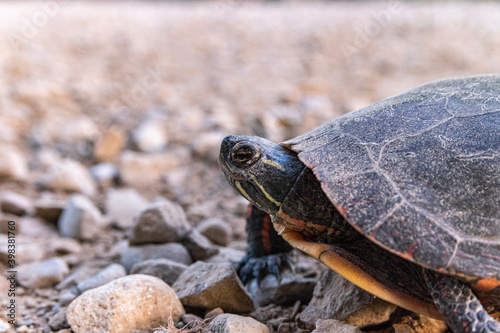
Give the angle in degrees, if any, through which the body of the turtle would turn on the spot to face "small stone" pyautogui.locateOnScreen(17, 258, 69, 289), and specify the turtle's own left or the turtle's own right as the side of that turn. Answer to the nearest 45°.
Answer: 0° — it already faces it

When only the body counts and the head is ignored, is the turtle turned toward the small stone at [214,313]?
yes

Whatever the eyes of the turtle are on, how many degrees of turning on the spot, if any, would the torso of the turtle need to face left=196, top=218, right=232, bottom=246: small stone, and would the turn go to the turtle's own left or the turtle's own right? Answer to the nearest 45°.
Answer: approximately 45° to the turtle's own right

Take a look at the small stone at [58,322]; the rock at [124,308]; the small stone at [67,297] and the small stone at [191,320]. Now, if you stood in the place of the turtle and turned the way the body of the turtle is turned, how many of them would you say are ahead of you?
4

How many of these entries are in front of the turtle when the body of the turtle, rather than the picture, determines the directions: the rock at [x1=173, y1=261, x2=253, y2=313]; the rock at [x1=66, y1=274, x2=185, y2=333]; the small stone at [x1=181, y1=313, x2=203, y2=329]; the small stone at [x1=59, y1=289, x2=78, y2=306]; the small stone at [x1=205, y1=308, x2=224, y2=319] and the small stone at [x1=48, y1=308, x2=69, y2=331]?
6

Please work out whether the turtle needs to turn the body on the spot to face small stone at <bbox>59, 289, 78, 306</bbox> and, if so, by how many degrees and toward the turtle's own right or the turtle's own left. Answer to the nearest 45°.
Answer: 0° — it already faces it

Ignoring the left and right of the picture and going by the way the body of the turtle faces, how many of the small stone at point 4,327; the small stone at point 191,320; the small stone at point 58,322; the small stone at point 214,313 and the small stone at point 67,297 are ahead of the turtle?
5

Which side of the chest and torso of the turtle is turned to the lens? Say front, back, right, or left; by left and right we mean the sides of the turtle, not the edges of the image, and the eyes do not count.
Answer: left

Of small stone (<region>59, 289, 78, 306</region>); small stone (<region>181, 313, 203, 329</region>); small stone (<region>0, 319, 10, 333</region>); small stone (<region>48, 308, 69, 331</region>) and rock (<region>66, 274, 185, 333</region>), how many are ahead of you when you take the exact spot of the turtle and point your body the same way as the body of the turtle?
5

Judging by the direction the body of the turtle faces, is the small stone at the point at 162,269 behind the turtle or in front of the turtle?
in front

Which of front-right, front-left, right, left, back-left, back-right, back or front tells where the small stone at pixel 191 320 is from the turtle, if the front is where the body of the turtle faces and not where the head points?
front

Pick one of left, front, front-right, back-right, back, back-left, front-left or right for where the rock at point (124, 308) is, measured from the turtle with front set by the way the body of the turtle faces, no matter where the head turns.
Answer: front

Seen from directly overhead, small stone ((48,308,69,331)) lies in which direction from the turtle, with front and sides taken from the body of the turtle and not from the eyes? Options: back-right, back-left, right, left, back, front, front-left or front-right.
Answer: front

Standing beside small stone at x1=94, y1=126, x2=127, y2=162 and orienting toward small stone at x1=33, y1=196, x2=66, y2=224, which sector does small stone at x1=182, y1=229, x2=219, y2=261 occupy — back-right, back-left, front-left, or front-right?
front-left

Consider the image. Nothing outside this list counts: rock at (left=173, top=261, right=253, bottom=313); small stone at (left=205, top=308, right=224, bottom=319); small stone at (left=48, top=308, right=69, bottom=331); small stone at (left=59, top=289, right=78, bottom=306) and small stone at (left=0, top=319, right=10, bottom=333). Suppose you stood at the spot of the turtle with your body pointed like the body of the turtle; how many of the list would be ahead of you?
5
